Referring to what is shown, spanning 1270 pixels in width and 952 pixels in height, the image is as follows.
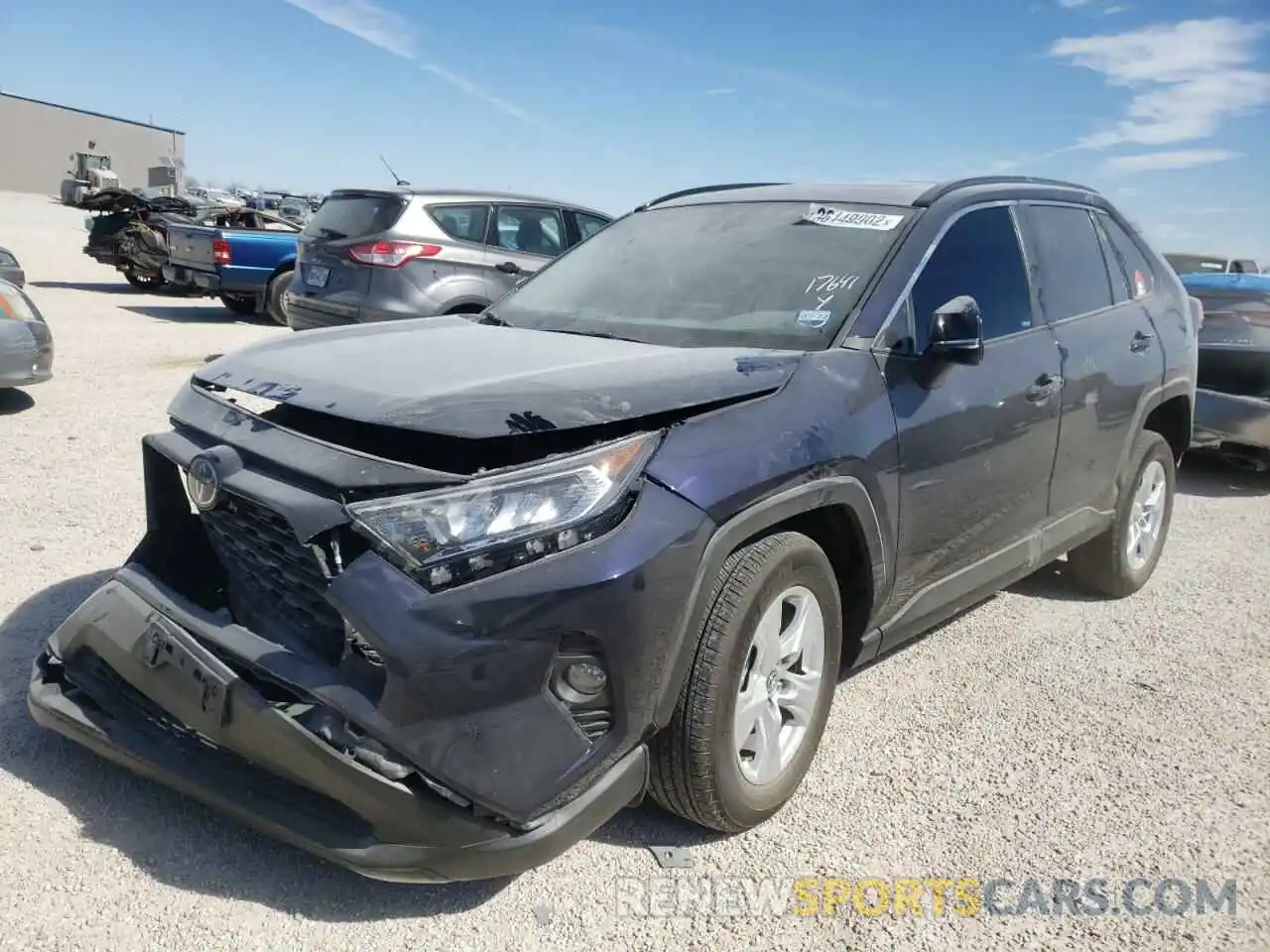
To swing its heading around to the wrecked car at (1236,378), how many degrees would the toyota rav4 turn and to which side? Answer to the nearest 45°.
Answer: approximately 180°

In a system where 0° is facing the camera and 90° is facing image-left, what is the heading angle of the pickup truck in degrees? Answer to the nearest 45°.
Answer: approximately 225°

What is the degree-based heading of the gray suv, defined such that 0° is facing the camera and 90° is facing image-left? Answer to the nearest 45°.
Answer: approximately 225°

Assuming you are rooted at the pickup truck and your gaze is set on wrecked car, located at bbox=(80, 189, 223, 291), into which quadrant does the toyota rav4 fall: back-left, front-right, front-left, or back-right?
back-left

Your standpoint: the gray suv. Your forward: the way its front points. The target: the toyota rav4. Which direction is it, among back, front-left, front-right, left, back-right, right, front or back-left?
back-right

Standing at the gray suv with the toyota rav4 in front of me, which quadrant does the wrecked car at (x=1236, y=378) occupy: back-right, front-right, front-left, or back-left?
front-left

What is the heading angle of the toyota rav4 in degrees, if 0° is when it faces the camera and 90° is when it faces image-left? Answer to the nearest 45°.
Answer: approximately 45°

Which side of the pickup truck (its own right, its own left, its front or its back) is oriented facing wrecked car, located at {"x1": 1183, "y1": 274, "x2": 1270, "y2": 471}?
right

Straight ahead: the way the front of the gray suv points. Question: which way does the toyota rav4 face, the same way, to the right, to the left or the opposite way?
the opposite way

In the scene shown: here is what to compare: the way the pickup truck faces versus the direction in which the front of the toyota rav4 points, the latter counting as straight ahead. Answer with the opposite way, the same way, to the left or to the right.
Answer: the opposite way
